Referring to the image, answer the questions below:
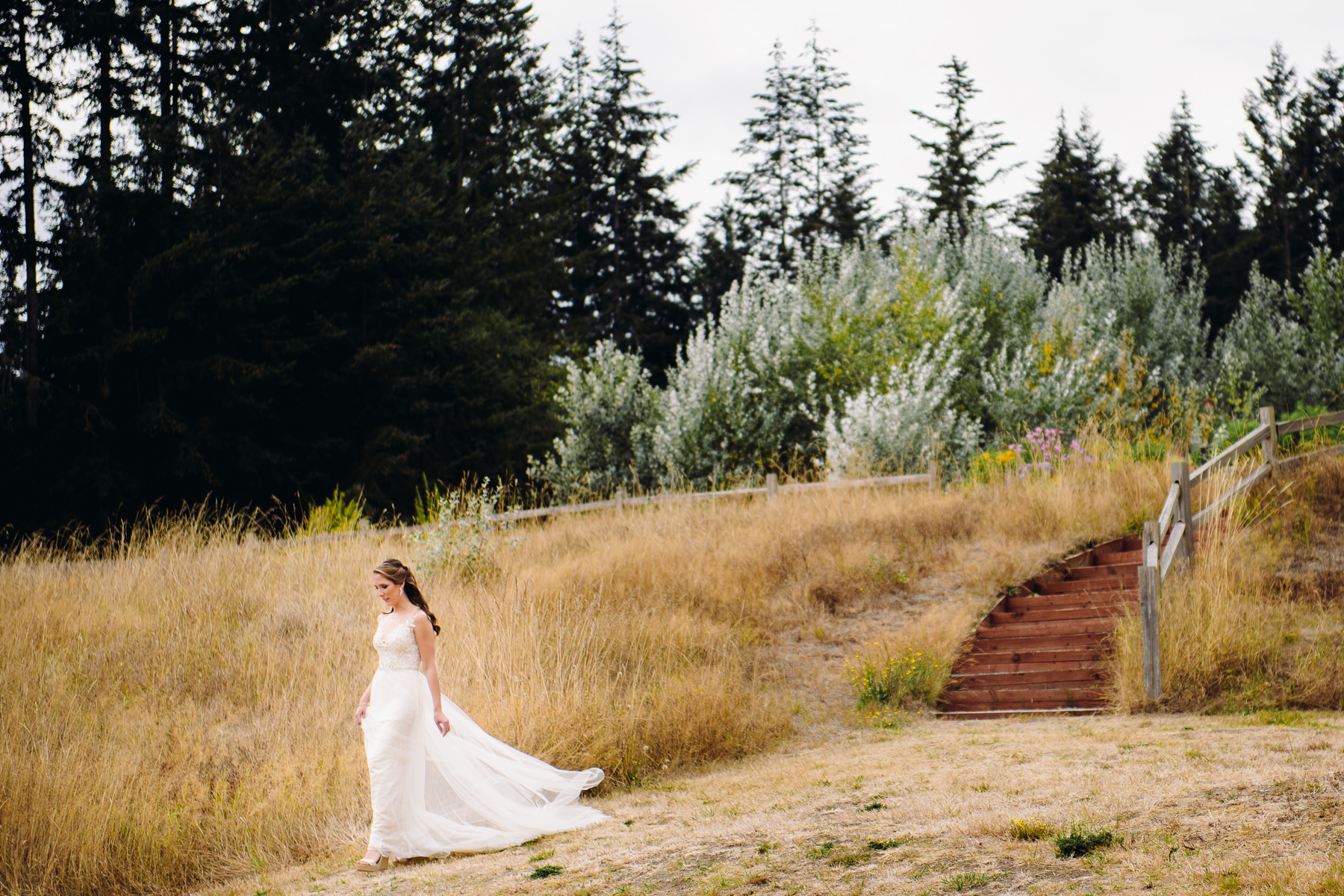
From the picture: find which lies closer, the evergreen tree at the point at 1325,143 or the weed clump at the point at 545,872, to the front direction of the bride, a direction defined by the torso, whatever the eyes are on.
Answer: the weed clump

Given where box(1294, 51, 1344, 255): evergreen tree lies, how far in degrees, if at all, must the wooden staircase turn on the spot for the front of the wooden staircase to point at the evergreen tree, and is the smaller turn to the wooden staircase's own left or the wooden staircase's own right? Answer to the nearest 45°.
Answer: approximately 180°

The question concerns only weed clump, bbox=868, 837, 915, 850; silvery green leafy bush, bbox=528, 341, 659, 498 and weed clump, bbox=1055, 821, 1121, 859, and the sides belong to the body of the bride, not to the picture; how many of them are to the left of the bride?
2

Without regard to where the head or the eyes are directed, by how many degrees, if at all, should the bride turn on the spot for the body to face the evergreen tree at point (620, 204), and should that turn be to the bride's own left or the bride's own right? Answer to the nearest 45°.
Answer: approximately 135° to the bride's own right

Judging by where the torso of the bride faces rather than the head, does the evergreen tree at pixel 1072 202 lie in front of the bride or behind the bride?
behind

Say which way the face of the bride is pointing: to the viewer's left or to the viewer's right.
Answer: to the viewer's left

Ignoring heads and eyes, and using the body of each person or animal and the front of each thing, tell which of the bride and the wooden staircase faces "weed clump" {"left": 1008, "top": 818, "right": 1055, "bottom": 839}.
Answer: the wooden staircase

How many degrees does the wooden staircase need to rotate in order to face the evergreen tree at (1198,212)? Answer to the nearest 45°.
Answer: approximately 180°

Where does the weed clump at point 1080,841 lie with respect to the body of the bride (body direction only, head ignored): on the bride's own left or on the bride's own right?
on the bride's own left

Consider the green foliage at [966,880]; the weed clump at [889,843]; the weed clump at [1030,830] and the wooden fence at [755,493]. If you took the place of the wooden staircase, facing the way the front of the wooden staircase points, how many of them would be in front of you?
3

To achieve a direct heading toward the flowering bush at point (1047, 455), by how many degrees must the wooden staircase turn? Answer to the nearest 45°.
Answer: approximately 180°

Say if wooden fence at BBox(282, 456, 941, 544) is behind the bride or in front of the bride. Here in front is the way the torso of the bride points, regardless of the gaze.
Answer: behind
